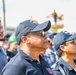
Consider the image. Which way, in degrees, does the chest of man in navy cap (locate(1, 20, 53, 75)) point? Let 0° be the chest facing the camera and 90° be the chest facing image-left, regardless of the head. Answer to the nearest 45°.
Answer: approximately 315°

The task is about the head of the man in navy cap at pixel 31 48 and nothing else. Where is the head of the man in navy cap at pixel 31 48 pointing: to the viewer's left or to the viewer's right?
to the viewer's right

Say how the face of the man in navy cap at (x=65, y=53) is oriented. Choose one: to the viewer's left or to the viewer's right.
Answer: to the viewer's right

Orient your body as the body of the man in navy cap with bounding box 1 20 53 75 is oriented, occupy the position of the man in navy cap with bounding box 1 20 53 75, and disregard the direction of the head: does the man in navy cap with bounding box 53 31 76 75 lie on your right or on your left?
on your left

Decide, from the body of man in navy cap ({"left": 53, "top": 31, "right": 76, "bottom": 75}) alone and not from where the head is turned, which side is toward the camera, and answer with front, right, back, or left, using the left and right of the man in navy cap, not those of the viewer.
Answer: right
